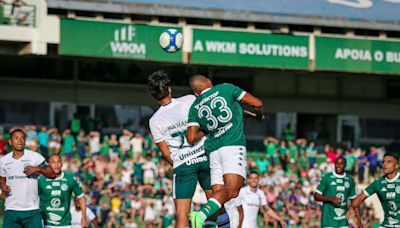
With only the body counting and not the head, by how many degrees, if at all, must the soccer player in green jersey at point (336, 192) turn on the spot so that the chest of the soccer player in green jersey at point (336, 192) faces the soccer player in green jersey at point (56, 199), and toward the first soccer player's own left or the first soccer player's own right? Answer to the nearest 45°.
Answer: approximately 45° to the first soccer player's own right

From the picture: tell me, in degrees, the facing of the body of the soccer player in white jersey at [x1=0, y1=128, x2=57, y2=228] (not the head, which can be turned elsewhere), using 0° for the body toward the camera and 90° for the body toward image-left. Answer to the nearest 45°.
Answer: approximately 0°

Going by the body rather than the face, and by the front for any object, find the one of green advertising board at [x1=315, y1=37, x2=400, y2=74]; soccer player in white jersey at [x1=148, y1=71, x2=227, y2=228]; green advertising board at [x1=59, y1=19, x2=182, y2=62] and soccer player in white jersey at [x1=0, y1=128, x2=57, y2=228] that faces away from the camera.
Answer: soccer player in white jersey at [x1=148, y1=71, x2=227, y2=228]

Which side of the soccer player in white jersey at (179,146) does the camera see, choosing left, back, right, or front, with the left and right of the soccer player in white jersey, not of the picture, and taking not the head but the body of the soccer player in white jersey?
back

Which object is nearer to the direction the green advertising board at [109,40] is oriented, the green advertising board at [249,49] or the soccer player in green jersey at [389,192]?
the soccer player in green jersey

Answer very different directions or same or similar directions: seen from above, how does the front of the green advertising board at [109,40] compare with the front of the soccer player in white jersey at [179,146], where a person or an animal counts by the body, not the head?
very different directions

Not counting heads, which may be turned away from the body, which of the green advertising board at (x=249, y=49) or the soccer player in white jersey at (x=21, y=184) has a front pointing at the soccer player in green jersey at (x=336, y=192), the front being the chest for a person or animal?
the green advertising board

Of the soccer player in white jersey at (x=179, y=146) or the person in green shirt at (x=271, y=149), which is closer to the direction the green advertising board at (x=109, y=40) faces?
the soccer player in white jersey

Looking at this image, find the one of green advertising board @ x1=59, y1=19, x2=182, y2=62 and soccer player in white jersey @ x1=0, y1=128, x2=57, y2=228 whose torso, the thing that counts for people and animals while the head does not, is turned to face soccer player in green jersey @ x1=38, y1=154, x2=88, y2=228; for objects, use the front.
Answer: the green advertising board

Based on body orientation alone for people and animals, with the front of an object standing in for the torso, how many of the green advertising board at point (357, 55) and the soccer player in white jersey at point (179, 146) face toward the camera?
1

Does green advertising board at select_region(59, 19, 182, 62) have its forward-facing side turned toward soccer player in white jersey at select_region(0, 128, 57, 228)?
yes
